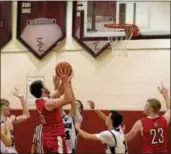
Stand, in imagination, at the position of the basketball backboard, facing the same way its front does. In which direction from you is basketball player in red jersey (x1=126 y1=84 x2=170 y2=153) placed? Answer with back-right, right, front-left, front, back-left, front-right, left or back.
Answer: front-left

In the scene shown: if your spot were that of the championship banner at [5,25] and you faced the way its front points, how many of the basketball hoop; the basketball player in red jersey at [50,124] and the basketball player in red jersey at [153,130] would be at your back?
0

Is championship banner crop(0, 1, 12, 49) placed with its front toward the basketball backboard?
no

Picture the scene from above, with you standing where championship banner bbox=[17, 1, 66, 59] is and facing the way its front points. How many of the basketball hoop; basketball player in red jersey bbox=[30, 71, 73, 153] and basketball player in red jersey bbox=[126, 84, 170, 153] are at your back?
0

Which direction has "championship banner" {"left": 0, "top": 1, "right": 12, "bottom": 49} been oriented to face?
toward the camera

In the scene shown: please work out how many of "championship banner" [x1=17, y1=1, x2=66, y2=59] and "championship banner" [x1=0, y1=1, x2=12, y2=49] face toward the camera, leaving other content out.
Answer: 2

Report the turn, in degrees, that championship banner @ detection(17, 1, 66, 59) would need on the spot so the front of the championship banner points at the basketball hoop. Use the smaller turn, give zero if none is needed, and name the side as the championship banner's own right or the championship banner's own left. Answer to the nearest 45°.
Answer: approximately 45° to the championship banner's own left

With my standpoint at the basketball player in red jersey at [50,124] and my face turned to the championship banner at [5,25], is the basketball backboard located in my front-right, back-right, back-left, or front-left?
front-right

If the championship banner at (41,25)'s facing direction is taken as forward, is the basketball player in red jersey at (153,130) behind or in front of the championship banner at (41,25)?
in front

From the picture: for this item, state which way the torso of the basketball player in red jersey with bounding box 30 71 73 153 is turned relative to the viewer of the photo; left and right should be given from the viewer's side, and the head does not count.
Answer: facing away from the viewer and to the right of the viewer

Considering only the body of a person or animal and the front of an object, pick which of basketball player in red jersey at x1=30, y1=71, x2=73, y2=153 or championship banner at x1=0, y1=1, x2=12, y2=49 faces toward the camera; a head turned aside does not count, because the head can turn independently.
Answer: the championship banner

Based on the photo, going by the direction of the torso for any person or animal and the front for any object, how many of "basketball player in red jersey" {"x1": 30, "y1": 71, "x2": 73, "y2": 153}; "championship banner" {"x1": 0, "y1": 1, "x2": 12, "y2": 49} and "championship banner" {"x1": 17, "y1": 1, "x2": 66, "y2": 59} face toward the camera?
2

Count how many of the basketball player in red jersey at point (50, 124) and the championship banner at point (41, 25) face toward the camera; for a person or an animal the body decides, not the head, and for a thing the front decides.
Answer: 1

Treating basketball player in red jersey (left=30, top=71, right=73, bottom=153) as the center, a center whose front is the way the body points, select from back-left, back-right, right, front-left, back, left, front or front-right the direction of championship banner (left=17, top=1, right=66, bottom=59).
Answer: front-left

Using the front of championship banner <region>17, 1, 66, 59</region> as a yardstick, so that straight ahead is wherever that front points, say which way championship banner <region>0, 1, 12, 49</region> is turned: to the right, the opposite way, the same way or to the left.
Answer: the same way

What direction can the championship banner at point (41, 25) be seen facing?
toward the camera
